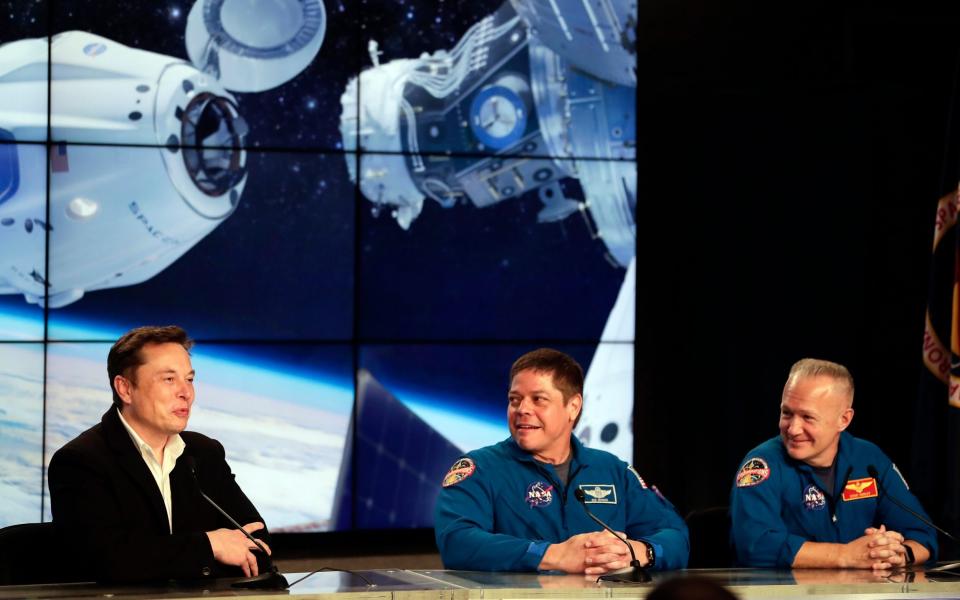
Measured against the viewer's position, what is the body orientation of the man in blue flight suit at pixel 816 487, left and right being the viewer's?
facing the viewer

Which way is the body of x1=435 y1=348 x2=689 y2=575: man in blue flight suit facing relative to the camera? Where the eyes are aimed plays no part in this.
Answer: toward the camera

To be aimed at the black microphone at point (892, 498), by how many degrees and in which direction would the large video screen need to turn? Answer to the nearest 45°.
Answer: approximately 45° to its left

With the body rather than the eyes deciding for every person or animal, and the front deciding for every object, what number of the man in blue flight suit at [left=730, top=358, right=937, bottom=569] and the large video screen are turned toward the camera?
2

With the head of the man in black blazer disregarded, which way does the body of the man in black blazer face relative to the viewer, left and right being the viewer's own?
facing the viewer and to the right of the viewer

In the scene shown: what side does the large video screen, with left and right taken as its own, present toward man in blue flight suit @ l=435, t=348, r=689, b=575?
front

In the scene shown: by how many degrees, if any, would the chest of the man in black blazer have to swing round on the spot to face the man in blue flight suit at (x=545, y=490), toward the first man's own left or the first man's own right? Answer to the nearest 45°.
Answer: approximately 45° to the first man's own left

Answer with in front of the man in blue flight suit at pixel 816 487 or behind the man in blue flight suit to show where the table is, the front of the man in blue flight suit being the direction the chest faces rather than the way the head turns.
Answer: in front

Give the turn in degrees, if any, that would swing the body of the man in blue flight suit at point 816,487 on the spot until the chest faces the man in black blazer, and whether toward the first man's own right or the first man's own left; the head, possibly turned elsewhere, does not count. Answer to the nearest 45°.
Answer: approximately 45° to the first man's own right

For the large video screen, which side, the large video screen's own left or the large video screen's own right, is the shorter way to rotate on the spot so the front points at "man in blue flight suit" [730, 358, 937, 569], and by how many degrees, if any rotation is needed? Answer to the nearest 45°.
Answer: approximately 45° to the large video screen's own left

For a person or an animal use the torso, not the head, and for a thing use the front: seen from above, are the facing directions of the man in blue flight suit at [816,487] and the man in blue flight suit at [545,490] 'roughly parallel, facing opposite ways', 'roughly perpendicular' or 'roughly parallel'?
roughly parallel

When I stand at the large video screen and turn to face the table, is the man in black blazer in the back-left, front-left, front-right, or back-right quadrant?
front-right

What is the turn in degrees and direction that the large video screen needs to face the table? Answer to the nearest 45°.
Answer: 0° — it already faces it

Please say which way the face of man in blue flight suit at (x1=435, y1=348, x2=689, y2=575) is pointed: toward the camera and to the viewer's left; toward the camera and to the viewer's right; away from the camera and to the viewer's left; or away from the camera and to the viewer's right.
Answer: toward the camera and to the viewer's left
